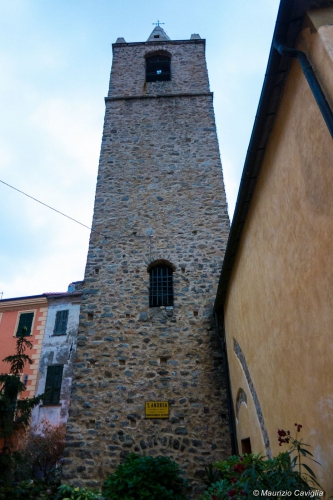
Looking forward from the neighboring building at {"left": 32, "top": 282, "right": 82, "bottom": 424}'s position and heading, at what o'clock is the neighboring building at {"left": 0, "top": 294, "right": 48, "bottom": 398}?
the neighboring building at {"left": 0, "top": 294, "right": 48, "bottom": 398} is roughly at 4 o'clock from the neighboring building at {"left": 32, "top": 282, "right": 82, "bottom": 424}.

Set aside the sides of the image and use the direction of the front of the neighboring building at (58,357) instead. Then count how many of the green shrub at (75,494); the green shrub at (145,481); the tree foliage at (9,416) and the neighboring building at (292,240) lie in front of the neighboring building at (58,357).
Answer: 4

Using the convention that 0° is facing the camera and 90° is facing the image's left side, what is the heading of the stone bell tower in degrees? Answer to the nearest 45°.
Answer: approximately 0°

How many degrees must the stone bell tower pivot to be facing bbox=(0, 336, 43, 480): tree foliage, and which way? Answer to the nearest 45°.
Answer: approximately 90° to its right

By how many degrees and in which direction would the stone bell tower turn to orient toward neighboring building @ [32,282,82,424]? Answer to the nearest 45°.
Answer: approximately 135° to its right

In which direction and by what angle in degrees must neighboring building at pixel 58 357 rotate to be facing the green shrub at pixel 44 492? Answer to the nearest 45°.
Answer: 0° — it already faces it

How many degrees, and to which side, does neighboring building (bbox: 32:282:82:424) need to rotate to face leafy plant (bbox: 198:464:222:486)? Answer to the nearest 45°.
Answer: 0° — it already faces it

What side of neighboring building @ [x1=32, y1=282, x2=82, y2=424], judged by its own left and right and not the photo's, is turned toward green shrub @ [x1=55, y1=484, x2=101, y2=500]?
front

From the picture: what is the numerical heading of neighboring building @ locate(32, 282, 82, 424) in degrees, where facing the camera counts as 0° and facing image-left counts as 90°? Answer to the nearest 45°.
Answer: approximately 0°

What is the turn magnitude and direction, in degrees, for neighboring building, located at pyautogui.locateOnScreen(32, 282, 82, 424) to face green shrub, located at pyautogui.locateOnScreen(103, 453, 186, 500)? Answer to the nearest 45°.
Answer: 0° — it already faces it

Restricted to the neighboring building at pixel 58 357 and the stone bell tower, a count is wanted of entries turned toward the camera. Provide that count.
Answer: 2

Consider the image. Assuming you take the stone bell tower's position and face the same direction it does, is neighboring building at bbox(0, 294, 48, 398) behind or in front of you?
behind

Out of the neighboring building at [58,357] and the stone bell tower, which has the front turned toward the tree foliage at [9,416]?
the neighboring building
